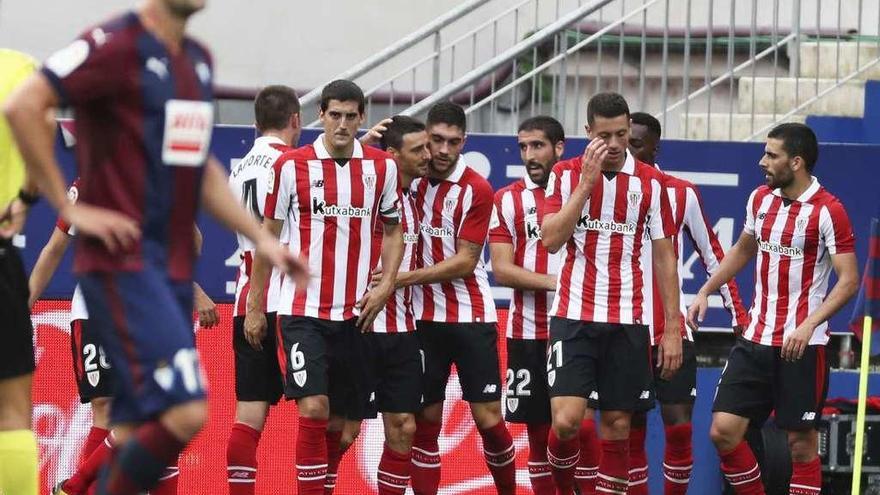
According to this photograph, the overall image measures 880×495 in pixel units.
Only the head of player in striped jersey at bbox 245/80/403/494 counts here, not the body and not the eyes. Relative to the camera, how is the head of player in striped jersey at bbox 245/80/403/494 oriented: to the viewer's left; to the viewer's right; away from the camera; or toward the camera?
toward the camera

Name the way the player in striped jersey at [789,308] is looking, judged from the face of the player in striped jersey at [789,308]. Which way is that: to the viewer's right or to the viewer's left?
to the viewer's left

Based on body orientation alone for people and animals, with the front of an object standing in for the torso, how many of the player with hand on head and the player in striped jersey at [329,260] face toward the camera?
2

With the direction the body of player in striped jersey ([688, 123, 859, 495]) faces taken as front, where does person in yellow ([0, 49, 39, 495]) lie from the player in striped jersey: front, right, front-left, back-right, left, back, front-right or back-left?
front

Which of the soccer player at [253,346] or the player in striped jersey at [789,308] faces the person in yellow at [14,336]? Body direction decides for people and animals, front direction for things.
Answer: the player in striped jersey

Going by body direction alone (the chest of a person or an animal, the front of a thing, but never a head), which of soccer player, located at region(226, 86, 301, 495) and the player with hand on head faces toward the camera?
the player with hand on head

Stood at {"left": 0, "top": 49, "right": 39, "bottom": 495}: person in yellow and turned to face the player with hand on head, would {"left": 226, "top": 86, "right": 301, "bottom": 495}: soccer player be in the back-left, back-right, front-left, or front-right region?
front-left

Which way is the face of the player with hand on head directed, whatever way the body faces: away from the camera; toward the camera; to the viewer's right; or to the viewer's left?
toward the camera

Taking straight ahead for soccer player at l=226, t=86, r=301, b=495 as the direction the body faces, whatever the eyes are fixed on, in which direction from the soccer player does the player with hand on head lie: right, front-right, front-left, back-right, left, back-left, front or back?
front-right

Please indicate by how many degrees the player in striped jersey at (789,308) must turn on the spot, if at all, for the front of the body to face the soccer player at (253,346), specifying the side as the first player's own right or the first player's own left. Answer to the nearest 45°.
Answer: approximately 45° to the first player's own right

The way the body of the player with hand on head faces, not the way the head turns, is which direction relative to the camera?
toward the camera

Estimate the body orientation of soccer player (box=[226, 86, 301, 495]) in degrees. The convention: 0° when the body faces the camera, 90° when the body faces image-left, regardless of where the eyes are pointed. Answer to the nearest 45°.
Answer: approximately 225°

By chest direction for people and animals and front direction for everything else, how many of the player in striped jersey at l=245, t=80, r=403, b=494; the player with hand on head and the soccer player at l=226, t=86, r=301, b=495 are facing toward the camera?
2
